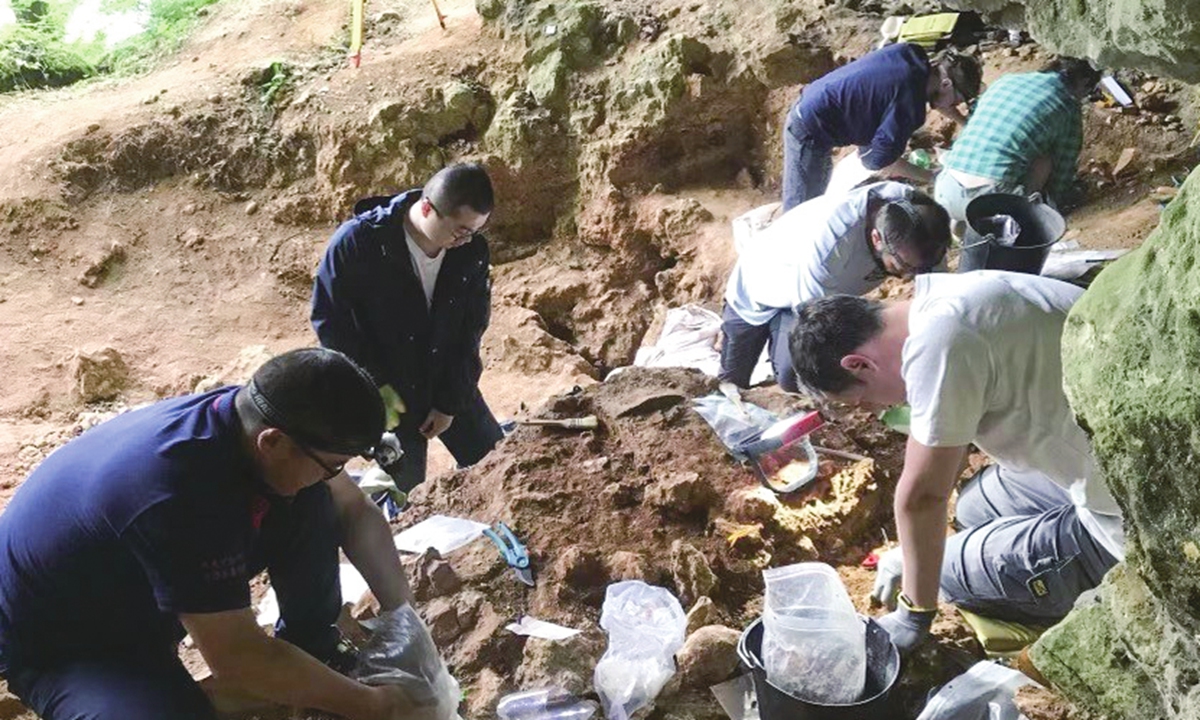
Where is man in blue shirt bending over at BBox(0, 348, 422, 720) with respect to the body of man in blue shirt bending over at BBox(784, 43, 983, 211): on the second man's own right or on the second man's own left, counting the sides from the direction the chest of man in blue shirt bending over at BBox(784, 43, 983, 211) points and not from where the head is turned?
on the second man's own right

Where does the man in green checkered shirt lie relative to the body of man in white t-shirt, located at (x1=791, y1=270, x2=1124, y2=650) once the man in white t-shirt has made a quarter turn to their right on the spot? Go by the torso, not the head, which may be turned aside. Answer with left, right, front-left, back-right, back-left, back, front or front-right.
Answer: front

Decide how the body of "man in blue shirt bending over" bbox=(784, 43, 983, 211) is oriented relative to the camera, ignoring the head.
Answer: to the viewer's right

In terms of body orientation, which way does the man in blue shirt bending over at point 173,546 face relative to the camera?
to the viewer's right

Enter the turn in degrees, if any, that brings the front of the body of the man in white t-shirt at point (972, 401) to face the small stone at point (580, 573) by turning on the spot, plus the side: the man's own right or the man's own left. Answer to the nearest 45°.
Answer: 0° — they already face it

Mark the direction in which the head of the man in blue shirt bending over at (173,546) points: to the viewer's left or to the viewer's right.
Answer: to the viewer's right

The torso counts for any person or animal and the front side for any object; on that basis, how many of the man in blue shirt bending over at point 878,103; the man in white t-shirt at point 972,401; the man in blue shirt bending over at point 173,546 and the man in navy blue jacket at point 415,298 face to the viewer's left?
1

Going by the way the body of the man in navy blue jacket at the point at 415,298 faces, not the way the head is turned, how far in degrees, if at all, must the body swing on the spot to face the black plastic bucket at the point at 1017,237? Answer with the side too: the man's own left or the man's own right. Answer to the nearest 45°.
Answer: approximately 45° to the man's own left

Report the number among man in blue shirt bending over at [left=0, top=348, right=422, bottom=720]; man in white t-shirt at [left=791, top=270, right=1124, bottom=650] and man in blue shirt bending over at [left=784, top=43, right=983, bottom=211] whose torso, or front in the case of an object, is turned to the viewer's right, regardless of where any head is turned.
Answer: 2

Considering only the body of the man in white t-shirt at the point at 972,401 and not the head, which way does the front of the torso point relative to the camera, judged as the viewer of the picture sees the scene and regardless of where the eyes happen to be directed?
to the viewer's left

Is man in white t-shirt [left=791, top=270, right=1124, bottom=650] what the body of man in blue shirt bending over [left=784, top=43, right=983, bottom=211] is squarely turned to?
no
